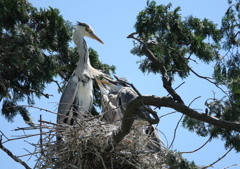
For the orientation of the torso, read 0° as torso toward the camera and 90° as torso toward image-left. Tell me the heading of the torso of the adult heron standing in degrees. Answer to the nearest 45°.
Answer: approximately 315°

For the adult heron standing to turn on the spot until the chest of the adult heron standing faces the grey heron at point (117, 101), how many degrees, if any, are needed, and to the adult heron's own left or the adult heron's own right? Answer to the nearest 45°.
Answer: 0° — it already faces it
